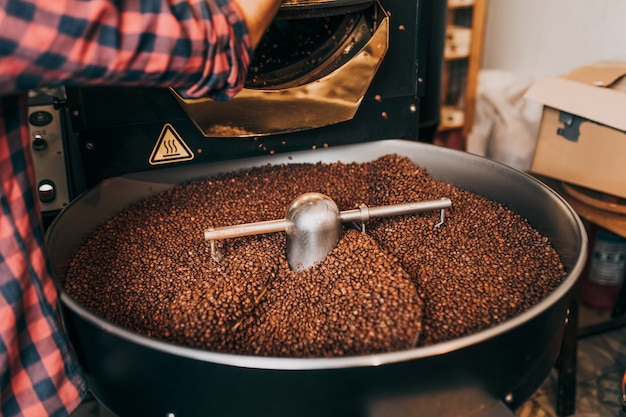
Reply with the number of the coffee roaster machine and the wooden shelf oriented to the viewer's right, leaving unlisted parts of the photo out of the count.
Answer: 0

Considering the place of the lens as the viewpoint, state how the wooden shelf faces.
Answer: facing the viewer and to the left of the viewer

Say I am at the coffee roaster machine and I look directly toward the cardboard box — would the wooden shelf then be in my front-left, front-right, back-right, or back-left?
front-left

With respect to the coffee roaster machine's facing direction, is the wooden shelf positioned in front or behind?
behind

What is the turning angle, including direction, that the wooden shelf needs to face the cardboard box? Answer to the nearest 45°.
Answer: approximately 45° to its left

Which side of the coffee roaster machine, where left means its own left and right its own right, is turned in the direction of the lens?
front

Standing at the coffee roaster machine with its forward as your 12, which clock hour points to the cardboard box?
The cardboard box is roughly at 8 o'clock from the coffee roaster machine.
